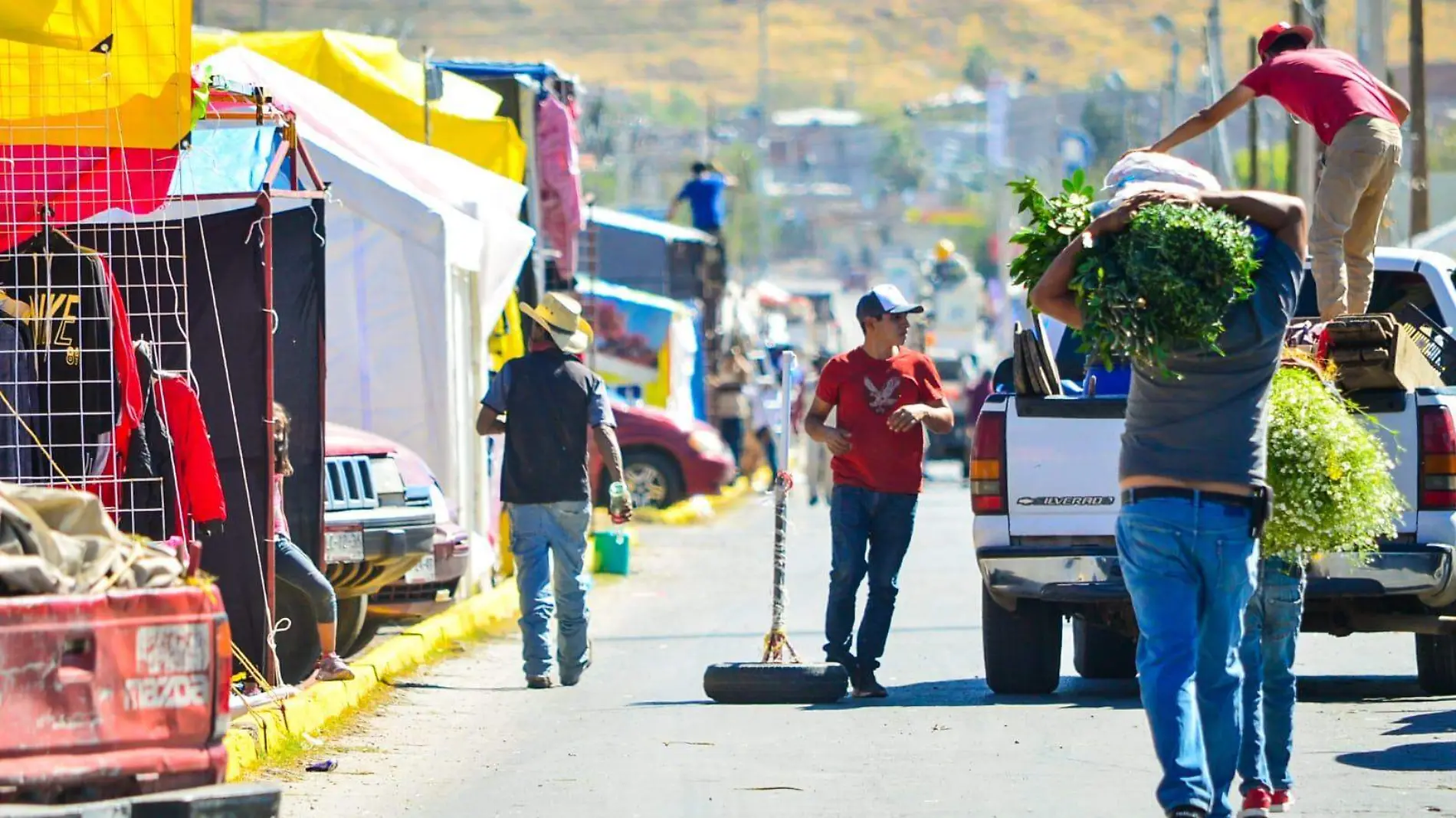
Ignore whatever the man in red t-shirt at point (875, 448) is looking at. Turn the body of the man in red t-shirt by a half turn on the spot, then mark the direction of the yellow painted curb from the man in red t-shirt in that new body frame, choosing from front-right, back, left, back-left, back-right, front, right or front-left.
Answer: left

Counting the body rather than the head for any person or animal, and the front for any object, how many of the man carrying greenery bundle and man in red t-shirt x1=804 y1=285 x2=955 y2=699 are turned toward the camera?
1

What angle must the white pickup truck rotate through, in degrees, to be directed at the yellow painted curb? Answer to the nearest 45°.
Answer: approximately 90° to its left

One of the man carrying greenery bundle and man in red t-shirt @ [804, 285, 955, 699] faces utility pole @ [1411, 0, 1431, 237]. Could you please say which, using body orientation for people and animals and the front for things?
the man carrying greenery bundle

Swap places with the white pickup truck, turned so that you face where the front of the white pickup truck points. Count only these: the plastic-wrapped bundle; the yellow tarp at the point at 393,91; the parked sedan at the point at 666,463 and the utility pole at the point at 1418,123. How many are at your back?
1

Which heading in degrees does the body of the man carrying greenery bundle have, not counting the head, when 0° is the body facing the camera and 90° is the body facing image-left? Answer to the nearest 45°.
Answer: approximately 180°

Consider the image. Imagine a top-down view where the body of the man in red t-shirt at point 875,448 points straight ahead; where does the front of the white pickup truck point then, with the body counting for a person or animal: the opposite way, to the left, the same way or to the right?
the opposite way

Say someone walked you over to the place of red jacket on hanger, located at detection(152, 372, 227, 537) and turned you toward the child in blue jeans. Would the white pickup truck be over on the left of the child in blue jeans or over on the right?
left

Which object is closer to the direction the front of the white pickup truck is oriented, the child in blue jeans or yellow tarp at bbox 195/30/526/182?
the yellow tarp

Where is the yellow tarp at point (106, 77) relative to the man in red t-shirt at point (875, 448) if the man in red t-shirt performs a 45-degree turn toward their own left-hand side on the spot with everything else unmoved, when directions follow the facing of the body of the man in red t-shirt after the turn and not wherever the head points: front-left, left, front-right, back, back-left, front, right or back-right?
right

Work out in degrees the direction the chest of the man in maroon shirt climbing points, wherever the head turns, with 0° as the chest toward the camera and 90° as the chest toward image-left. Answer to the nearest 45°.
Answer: approximately 135°

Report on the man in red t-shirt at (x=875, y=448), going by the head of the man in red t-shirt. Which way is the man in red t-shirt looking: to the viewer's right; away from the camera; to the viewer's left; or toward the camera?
to the viewer's right

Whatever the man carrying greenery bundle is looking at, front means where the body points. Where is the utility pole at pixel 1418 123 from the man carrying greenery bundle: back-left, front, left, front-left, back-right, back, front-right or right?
front

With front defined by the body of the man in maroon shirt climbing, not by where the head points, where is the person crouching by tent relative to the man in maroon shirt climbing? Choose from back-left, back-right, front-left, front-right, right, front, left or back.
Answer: front-left

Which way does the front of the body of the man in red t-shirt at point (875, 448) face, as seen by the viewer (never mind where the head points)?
toward the camera

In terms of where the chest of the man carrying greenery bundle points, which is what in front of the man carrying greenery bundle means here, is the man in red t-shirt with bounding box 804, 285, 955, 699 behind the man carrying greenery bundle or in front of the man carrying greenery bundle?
in front

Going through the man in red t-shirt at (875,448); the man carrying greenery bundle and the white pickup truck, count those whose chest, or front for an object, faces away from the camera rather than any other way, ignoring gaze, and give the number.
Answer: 2
